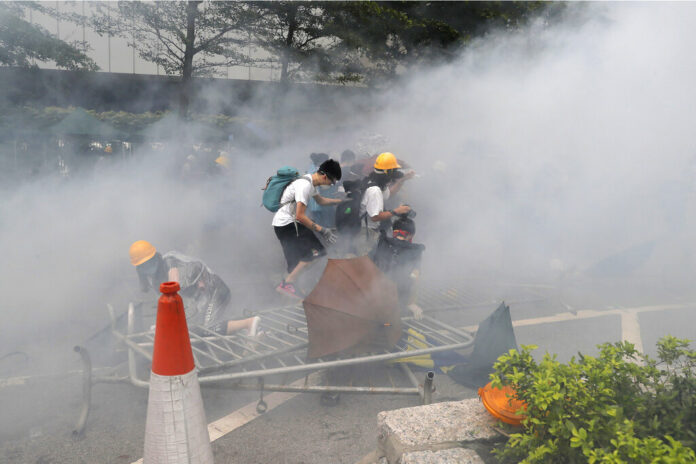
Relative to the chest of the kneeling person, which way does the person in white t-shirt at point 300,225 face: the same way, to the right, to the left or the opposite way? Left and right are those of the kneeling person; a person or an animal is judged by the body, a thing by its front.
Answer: the opposite way

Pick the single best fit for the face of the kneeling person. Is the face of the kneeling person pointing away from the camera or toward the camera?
toward the camera

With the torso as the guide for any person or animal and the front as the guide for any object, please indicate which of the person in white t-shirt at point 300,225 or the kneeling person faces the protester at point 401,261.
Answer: the person in white t-shirt

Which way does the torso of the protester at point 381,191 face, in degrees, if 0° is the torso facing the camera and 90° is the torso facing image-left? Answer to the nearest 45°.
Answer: approximately 270°

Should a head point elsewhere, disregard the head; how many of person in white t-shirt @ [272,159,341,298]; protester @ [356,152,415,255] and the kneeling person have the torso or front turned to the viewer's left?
1

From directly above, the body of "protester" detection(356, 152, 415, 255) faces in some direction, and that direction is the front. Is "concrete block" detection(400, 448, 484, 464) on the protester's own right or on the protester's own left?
on the protester's own right

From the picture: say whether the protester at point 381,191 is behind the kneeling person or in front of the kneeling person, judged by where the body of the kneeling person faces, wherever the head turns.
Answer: behind

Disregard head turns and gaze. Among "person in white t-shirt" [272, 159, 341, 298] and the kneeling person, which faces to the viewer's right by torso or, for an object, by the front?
the person in white t-shirt

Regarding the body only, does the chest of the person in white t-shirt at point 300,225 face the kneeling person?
no

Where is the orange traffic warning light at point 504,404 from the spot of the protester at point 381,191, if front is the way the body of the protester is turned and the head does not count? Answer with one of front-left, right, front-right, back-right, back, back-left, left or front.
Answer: right

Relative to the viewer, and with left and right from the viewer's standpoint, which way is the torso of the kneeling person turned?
facing to the left of the viewer

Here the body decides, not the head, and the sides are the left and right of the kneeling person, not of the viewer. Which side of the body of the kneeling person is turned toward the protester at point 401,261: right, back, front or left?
back

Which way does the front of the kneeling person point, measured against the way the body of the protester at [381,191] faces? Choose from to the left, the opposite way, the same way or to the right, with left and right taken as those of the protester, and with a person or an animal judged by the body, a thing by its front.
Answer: the opposite way

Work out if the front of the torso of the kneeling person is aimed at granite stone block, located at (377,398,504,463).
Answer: no

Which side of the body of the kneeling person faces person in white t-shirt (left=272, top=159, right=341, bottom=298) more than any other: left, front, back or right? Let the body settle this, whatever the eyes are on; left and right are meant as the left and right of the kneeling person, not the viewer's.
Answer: back

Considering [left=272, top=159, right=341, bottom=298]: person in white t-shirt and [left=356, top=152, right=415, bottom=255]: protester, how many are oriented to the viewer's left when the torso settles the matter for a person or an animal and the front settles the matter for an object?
0
